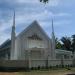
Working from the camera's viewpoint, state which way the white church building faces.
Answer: facing the viewer
